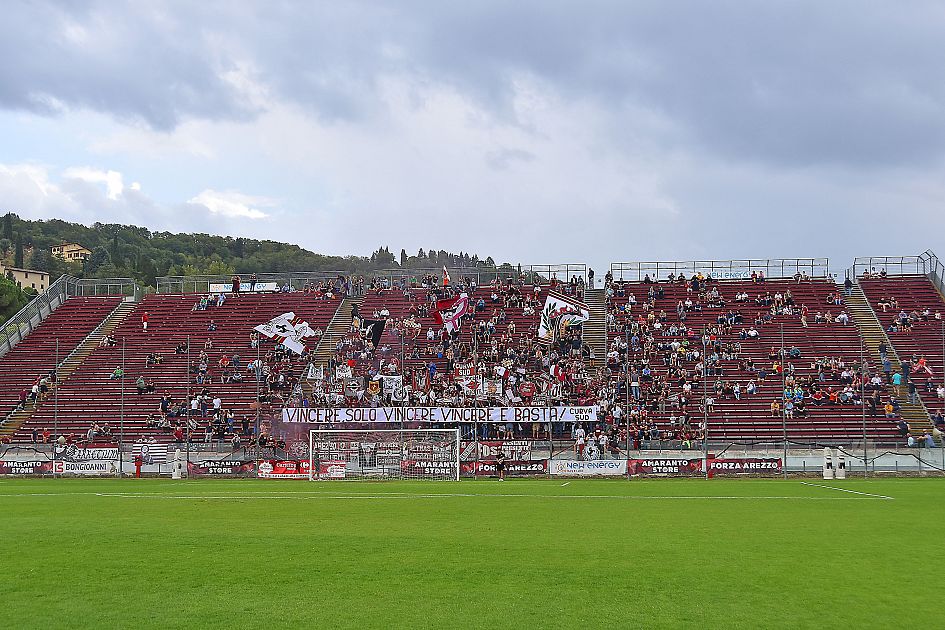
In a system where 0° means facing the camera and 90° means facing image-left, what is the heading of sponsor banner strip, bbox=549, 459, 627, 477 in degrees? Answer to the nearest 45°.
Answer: approximately 0°
